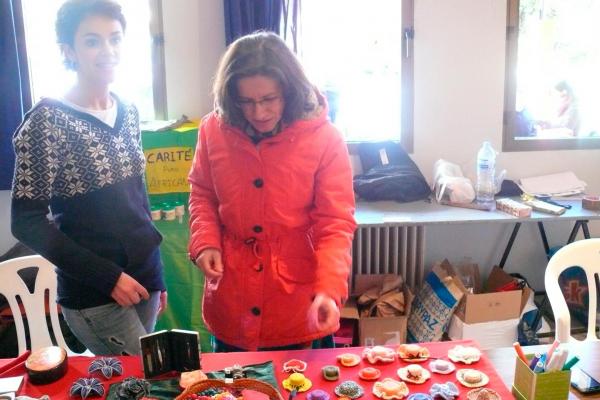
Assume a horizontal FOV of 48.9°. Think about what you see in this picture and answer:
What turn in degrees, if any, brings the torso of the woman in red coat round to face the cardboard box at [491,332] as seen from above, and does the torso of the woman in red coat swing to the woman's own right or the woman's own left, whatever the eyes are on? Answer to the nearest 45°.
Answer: approximately 135° to the woman's own left

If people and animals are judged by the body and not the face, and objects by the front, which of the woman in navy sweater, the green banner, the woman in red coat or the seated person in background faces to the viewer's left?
the seated person in background

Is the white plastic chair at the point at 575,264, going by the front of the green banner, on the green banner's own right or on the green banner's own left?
on the green banner's own left

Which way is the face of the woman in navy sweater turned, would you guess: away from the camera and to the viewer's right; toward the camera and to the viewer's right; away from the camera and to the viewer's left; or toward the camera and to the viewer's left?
toward the camera and to the viewer's right

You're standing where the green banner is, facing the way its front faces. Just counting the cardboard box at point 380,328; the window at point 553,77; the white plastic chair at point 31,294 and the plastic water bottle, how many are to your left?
3

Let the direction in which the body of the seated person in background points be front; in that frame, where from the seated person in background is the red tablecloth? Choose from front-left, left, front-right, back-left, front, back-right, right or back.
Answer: left

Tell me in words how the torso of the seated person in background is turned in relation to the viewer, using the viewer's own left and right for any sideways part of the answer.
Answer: facing to the left of the viewer

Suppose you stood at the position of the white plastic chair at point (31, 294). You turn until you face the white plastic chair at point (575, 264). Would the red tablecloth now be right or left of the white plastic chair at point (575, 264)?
right

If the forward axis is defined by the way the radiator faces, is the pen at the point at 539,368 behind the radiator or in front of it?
in front

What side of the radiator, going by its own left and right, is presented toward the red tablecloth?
front
